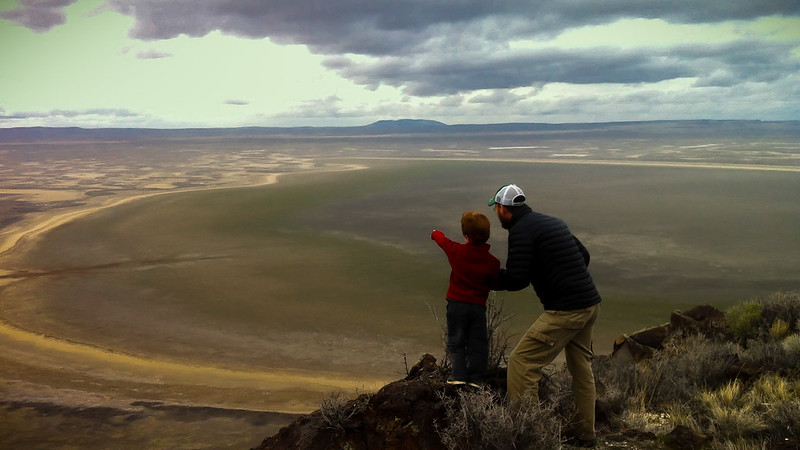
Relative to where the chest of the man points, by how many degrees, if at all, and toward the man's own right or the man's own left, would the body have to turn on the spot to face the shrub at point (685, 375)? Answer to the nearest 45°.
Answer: approximately 90° to the man's own right

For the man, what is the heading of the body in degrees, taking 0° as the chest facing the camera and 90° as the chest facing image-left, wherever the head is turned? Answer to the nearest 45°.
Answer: approximately 135°

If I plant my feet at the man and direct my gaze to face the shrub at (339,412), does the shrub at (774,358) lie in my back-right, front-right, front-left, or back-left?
back-right

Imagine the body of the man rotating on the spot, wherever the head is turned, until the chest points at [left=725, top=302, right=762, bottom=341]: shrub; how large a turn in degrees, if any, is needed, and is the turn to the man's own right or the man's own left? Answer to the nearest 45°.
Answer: approximately 90° to the man's own right

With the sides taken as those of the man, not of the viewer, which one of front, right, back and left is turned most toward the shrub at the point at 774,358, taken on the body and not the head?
right

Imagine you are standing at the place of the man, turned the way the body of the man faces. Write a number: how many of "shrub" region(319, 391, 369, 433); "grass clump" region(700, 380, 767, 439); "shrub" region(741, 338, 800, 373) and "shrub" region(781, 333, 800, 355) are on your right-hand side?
3

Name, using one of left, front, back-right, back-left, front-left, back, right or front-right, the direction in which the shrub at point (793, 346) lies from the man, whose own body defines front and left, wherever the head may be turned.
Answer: right

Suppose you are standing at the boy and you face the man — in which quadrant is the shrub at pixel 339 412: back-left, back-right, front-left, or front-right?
back-right

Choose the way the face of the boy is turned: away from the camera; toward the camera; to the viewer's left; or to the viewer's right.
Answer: away from the camera

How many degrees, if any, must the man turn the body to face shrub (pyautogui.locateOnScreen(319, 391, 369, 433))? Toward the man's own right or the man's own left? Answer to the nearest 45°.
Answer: approximately 45° to the man's own left

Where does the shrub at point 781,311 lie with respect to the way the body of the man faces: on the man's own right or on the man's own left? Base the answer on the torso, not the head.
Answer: on the man's own right
